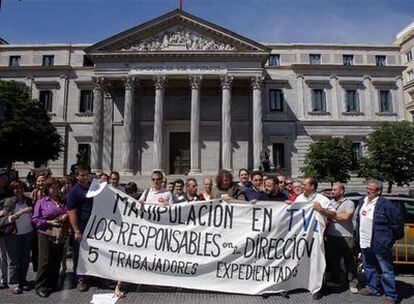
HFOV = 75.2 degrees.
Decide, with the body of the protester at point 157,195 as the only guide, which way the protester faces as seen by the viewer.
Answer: toward the camera

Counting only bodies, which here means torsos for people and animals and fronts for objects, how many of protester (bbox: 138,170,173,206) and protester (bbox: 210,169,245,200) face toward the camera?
2

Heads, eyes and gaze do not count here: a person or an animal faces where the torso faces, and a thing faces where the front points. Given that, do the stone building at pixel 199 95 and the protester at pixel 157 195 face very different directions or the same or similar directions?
same or similar directions

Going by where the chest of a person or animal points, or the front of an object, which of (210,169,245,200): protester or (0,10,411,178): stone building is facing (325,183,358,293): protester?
the stone building

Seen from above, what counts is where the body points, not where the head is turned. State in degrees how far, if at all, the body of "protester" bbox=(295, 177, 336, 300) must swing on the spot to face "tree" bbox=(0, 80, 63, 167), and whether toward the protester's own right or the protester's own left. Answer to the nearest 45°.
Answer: approximately 90° to the protester's own right

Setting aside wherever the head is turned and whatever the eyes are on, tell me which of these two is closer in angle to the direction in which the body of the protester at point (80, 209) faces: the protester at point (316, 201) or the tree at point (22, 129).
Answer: the protester

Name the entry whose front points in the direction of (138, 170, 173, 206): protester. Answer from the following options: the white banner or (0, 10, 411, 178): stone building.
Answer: the stone building

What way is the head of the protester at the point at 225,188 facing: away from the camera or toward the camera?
toward the camera

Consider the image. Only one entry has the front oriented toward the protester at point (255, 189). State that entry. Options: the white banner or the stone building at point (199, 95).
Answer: the stone building

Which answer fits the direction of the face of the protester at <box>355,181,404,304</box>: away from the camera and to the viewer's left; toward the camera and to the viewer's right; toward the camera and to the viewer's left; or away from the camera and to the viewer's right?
toward the camera and to the viewer's left

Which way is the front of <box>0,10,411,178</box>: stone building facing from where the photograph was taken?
facing the viewer

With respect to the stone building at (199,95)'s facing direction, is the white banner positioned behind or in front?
in front

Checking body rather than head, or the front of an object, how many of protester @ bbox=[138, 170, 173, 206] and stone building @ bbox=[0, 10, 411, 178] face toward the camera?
2

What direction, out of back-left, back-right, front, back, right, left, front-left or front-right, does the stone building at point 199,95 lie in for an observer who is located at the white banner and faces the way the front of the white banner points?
back
